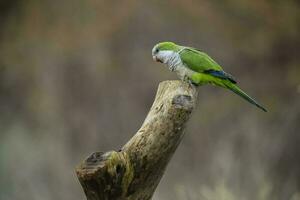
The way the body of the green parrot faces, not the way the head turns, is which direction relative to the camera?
to the viewer's left
